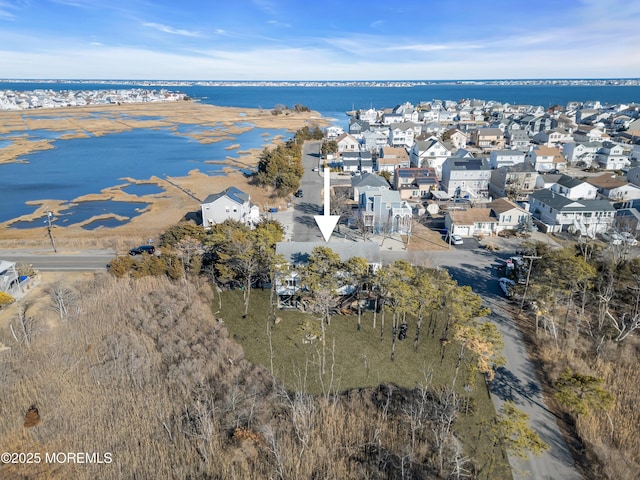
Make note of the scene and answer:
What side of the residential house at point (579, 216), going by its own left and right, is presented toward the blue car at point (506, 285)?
front

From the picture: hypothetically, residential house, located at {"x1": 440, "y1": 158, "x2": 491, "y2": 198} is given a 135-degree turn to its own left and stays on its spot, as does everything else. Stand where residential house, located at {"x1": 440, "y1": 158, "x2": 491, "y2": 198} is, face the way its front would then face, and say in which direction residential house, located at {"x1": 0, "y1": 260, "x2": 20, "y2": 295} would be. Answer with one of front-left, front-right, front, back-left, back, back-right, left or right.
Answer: back

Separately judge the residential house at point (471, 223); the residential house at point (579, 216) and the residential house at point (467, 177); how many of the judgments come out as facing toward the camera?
3

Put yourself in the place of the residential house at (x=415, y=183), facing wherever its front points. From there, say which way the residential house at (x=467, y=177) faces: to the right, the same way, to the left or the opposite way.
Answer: the same way

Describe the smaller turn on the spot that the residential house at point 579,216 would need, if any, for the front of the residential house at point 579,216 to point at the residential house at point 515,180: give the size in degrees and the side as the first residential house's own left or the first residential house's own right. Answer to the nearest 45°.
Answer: approximately 135° to the first residential house's own right

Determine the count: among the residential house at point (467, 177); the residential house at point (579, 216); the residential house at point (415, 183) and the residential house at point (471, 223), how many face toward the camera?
4

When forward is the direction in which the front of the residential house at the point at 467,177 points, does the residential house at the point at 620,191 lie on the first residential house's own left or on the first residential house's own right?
on the first residential house's own left

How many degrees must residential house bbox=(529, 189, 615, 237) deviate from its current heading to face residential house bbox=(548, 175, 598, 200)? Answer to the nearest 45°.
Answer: approximately 180°

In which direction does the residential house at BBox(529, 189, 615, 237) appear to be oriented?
toward the camera

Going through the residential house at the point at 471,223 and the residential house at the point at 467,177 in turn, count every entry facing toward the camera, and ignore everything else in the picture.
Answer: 2

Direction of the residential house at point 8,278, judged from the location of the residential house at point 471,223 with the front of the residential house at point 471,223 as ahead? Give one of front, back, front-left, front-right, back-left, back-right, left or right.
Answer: front-right

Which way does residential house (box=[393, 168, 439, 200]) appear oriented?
toward the camera

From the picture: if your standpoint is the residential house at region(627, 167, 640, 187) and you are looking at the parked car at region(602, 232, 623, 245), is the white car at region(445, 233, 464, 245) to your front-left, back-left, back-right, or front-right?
front-right

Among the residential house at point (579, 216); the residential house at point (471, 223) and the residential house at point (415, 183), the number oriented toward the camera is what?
3

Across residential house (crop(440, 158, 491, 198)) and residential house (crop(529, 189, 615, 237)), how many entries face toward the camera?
2

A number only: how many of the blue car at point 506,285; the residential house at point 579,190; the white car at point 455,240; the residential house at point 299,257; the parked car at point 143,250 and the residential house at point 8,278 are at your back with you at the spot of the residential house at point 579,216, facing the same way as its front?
1

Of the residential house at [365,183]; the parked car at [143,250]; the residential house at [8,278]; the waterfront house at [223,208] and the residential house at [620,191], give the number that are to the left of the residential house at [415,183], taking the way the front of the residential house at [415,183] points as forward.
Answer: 1

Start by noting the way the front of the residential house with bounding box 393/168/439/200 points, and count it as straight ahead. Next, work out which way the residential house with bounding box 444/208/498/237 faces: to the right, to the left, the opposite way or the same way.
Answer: the same way
